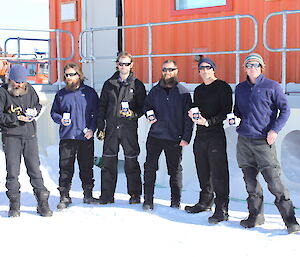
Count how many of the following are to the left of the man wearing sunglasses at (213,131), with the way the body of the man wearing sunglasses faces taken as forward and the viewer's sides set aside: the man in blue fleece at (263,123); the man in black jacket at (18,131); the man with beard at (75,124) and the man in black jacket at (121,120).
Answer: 1

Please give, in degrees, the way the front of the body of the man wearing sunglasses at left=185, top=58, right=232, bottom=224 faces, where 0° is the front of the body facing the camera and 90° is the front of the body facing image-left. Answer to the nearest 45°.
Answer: approximately 45°

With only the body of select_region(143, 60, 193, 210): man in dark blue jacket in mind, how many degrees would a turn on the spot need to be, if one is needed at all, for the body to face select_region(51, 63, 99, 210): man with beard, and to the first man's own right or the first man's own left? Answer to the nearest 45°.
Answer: approximately 90° to the first man's own right

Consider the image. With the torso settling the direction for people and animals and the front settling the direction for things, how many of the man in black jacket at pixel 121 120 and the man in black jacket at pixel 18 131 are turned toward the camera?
2

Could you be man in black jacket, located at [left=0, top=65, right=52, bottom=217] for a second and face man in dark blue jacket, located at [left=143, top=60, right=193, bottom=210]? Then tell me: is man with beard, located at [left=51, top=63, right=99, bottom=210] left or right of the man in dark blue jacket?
left
